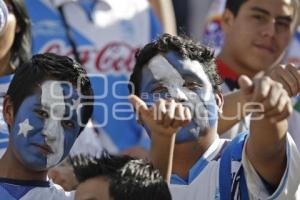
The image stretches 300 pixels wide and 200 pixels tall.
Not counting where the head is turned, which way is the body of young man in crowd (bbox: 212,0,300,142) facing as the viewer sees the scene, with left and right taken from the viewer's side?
facing the viewer and to the right of the viewer

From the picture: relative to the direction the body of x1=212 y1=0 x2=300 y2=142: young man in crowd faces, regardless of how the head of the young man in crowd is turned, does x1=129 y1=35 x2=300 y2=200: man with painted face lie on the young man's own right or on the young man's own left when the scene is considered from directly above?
on the young man's own right

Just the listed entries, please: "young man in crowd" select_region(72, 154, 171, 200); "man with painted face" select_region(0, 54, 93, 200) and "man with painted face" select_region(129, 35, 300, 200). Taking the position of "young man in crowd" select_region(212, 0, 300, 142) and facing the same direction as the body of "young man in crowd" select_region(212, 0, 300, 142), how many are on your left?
0

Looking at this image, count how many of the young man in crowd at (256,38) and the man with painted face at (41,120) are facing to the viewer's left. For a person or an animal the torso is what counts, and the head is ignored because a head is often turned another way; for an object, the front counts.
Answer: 0

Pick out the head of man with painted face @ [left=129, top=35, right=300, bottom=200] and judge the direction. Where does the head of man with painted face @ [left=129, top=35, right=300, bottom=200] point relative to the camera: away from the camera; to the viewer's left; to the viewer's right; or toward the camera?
toward the camera

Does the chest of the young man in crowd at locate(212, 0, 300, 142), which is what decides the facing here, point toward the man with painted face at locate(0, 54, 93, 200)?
no

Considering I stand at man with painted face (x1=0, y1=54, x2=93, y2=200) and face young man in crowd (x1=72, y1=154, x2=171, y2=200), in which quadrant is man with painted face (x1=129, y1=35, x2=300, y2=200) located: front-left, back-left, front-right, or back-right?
front-left

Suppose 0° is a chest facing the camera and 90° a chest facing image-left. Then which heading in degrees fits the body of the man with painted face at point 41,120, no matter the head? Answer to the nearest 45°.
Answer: approximately 315°
